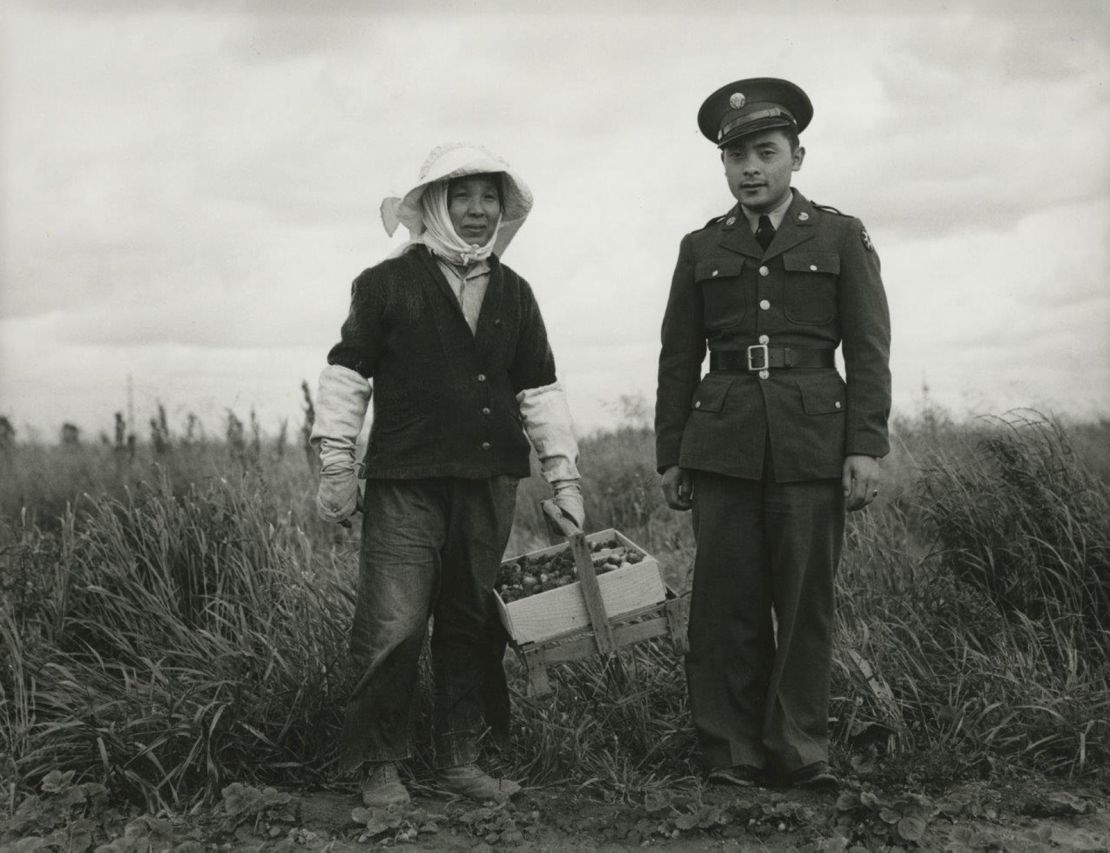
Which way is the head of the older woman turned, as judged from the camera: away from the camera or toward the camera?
toward the camera

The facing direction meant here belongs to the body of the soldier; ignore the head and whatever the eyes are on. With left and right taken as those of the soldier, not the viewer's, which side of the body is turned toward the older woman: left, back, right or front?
right

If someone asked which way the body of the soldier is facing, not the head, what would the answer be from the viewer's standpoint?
toward the camera

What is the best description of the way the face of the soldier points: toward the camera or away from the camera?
toward the camera
